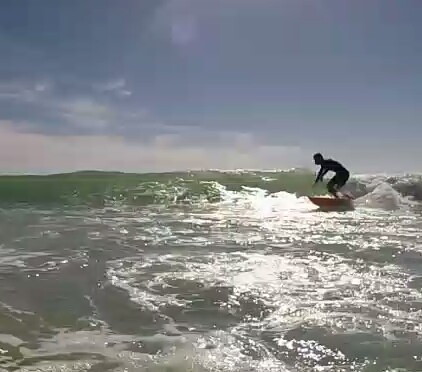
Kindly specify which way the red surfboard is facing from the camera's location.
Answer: facing to the left of the viewer

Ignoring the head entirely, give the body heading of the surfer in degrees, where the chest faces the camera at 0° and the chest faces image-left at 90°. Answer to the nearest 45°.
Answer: approximately 90°
